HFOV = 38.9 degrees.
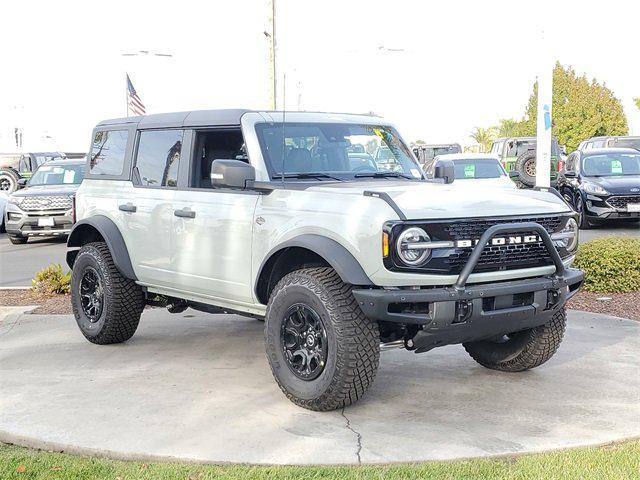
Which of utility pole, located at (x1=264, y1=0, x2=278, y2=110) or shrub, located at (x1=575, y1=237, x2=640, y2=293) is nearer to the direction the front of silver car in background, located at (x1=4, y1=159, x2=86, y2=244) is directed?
the shrub

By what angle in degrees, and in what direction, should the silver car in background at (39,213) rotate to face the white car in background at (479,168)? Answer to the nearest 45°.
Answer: approximately 90° to its left

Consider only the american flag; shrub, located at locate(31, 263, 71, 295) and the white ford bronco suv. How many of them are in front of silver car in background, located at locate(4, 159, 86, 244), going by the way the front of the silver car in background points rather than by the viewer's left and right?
2

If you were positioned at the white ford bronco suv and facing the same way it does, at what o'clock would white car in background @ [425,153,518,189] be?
The white car in background is roughly at 8 o'clock from the white ford bronco suv.

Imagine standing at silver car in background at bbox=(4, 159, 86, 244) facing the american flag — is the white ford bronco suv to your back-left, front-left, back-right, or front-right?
back-right

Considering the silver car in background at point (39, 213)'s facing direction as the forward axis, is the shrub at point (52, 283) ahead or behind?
ahead

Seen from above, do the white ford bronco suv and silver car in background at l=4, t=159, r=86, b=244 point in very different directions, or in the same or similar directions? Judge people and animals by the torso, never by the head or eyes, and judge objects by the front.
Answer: same or similar directions

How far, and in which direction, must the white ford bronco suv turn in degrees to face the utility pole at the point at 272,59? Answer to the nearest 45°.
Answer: approximately 135° to its left

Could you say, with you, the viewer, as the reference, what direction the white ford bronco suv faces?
facing the viewer and to the right of the viewer

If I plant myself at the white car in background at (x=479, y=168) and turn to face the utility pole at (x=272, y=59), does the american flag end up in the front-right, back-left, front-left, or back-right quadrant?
front-left

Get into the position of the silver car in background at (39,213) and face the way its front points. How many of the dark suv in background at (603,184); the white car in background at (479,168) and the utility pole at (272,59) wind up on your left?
3

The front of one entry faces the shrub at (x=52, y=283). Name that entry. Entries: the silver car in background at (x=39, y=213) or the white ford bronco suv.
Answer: the silver car in background

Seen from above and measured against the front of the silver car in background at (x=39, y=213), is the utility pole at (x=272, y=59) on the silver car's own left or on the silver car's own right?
on the silver car's own left

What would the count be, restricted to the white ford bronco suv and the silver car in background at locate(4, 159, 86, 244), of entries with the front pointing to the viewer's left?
0

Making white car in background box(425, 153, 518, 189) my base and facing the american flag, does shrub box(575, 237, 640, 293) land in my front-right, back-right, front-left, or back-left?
back-left

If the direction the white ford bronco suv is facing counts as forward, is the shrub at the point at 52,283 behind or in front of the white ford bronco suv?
behind

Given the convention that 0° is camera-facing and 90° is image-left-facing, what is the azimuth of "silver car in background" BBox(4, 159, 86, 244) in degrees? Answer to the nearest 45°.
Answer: approximately 0°
